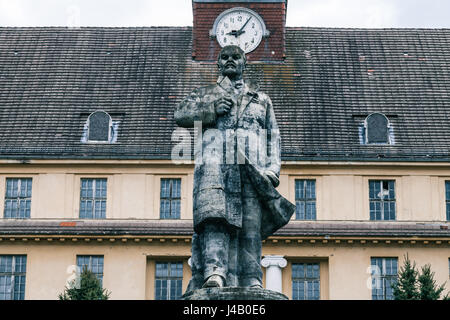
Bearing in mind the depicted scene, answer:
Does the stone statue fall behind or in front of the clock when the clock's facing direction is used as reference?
in front

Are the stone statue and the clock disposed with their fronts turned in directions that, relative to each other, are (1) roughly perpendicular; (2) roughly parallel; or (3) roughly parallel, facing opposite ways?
roughly parallel

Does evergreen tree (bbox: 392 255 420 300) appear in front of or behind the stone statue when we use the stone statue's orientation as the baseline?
behind

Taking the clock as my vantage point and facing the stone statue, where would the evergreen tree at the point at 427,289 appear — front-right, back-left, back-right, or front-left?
front-left

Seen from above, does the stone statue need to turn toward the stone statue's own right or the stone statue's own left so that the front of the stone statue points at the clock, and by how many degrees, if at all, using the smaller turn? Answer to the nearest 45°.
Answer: approximately 180°

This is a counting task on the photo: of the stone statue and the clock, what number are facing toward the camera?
2

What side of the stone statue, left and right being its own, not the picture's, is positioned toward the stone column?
back

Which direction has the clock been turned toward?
toward the camera

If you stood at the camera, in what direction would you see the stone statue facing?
facing the viewer
